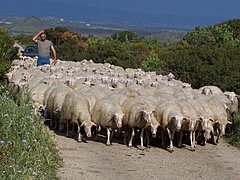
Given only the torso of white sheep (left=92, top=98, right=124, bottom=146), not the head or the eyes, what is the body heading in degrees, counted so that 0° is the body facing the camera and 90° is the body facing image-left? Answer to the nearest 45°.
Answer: approximately 315°

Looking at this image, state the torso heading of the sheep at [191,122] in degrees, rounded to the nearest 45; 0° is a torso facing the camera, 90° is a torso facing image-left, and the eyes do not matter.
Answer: approximately 315°

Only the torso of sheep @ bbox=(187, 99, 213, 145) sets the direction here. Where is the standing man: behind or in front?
behind

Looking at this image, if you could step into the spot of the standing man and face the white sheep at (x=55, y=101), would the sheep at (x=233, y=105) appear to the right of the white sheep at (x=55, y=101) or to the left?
left

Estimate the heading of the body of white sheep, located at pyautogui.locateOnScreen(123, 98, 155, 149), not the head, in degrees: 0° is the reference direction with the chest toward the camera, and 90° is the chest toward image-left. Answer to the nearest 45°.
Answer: approximately 315°

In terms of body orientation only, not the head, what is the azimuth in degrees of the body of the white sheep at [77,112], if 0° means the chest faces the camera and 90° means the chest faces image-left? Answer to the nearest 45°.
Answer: approximately 315°

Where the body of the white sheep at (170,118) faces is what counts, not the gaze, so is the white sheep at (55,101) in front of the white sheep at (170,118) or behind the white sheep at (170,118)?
behind

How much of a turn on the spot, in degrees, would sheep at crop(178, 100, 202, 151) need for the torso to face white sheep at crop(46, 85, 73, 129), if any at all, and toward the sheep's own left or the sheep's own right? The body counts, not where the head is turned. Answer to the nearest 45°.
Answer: approximately 135° to the sheep's own right

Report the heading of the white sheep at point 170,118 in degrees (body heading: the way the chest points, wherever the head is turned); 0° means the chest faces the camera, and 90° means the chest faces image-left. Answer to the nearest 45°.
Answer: approximately 315°
